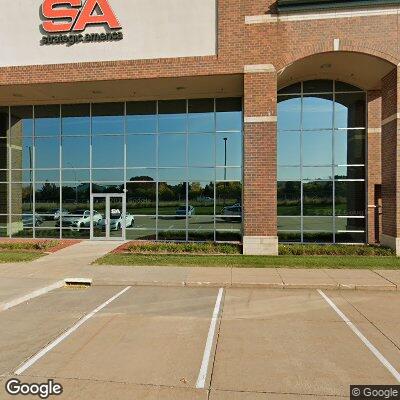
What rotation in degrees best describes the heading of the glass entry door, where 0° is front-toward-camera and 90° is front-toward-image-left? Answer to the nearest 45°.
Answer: approximately 0°

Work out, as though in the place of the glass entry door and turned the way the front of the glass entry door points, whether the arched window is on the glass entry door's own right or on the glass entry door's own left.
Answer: on the glass entry door's own left
